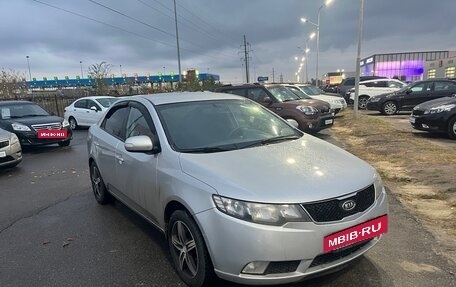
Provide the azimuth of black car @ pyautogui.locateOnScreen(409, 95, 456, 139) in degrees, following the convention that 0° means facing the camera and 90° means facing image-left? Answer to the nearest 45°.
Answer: approximately 45°

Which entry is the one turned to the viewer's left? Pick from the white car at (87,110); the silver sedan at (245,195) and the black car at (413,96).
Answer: the black car

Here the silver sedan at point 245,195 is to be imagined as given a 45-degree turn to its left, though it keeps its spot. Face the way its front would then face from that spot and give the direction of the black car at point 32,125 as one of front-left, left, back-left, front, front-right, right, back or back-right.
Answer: back-left

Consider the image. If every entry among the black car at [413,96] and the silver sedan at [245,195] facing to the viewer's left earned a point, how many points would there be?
1

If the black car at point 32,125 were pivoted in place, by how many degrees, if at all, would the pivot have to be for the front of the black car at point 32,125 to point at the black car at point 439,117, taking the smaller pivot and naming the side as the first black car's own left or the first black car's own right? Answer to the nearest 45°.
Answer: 0° — it already faces it

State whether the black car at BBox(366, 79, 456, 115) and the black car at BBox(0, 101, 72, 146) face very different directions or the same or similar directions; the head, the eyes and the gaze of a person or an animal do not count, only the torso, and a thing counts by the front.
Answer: very different directions

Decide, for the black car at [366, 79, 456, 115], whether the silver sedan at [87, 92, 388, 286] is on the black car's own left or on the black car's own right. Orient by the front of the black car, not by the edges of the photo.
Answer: on the black car's own left

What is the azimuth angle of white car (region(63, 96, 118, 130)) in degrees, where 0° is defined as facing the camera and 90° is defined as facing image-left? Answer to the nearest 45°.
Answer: approximately 315°

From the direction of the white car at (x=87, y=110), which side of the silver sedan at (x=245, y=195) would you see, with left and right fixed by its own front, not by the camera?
back

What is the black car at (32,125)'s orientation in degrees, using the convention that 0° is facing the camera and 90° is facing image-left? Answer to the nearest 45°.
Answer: approximately 315°

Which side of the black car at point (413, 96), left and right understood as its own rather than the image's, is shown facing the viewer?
left

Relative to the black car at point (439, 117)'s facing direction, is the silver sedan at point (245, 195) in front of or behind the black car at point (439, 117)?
in front

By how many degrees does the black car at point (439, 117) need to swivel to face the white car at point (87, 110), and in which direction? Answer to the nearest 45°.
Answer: approximately 45° to its right

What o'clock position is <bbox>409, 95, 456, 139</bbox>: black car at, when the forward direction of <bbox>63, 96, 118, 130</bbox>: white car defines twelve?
The black car is roughly at 12 o'clock from the white car.
